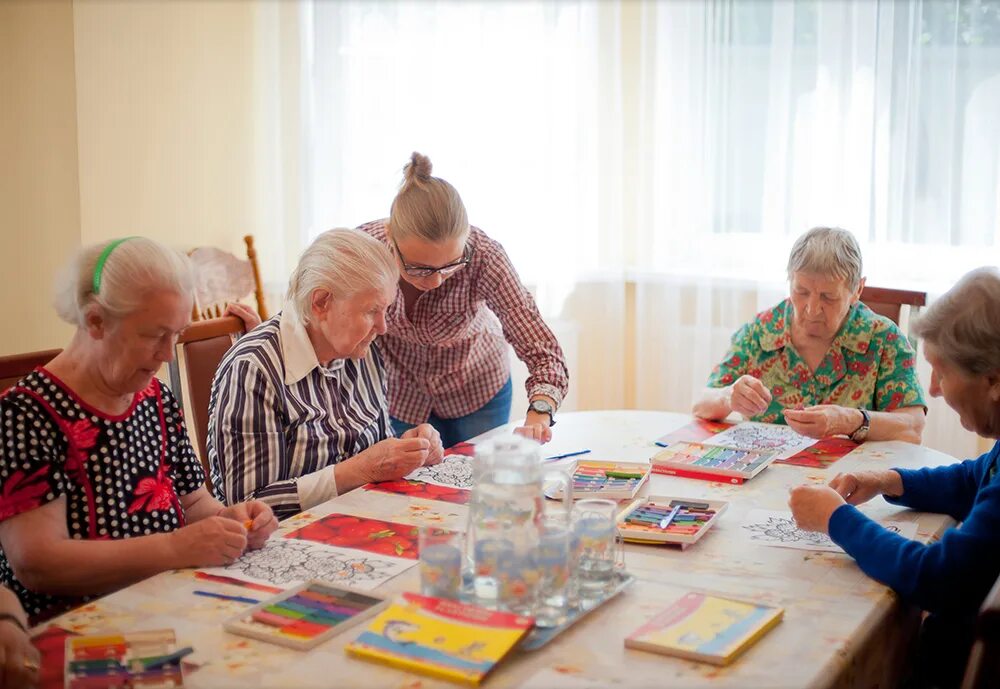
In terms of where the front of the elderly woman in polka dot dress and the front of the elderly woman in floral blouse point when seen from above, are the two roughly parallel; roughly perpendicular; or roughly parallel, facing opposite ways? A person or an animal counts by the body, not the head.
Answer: roughly perpendicular

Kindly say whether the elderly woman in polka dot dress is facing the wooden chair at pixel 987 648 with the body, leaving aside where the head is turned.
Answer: yes

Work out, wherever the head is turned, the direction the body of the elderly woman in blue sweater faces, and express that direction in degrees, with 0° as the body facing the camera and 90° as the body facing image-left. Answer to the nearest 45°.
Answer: approximately 90°

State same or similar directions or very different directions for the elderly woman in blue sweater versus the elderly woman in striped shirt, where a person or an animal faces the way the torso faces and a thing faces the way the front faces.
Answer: very different directions

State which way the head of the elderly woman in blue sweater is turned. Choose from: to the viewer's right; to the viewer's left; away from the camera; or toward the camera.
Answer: to the viewer's left

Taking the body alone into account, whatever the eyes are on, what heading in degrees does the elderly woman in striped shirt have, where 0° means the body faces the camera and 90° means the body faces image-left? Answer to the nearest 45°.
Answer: approximately 315°
